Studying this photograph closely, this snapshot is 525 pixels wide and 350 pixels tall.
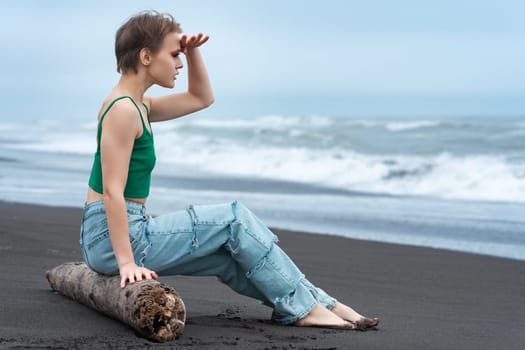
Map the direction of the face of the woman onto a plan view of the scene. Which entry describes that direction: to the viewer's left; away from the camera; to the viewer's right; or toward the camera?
to the viewer's right

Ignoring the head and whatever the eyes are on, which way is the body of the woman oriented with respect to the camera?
to the viewer's right
